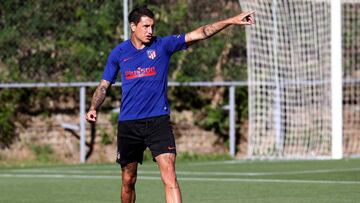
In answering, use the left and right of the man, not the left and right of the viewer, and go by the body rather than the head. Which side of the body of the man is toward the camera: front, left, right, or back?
front

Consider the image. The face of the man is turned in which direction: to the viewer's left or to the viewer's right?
to the viewer's right

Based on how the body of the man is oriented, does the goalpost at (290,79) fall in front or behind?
behind
